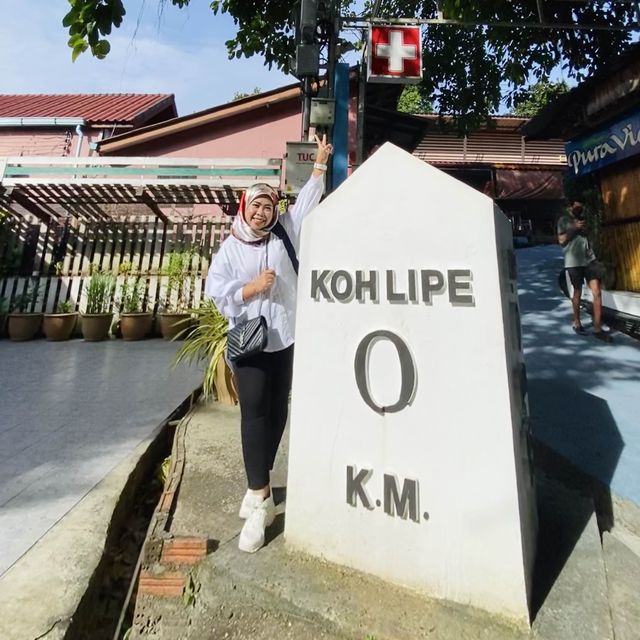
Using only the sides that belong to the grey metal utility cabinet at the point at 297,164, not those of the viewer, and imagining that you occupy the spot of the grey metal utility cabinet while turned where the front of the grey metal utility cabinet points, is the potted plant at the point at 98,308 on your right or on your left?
on your right

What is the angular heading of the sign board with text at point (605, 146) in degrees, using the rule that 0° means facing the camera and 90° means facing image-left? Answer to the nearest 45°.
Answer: approximately 45°

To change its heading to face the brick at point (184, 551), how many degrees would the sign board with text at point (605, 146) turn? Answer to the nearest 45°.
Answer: approximately 45° to its left

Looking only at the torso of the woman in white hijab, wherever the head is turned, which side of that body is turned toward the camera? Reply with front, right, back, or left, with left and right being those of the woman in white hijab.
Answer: front

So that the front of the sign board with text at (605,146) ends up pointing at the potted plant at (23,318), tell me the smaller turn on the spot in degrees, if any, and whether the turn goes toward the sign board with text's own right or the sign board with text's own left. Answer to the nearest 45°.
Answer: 0° — it already faces it

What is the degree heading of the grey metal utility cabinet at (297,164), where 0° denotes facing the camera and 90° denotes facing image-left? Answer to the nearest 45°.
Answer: approximately 0°

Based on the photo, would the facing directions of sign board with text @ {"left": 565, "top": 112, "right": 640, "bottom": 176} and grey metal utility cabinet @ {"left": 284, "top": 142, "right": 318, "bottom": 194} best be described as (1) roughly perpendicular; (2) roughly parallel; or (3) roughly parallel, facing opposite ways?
roughly perpendicular

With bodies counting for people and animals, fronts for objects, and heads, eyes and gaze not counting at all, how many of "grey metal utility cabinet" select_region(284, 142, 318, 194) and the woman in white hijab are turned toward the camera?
2

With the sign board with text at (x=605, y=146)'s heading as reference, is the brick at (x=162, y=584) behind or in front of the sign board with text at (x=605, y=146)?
in front
